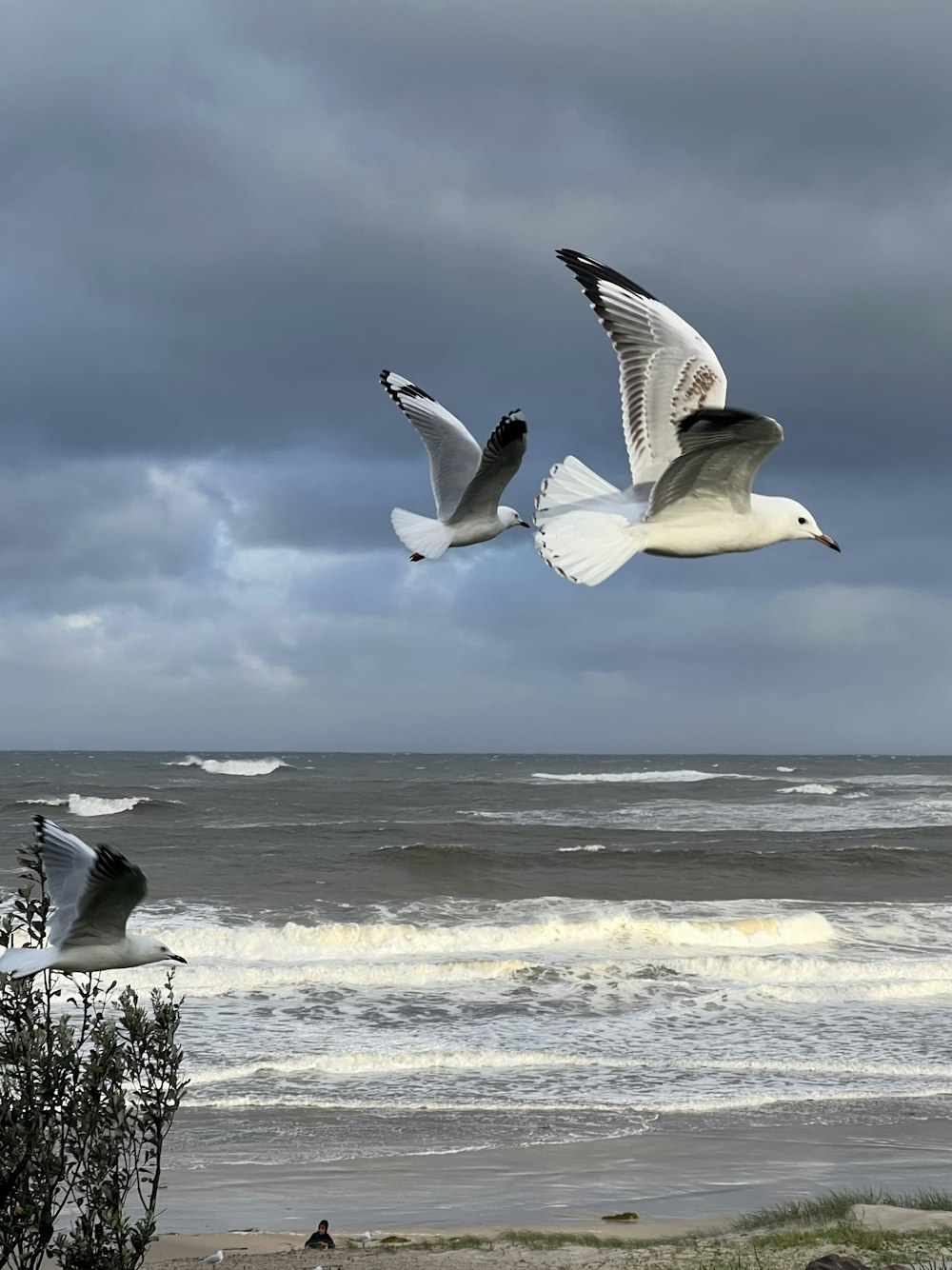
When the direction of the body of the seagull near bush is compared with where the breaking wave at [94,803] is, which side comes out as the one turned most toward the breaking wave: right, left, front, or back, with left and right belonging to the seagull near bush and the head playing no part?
left

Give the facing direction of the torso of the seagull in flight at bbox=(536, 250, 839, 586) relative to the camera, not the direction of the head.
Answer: to the viewer's right

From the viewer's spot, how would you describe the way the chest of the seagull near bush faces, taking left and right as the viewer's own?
facing to the right of the viewer

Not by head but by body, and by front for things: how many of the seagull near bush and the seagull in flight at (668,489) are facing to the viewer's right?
2

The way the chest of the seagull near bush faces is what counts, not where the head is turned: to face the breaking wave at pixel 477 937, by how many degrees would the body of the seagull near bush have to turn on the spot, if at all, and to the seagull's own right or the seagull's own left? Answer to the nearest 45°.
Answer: approximately 90° to the seagull's own left
